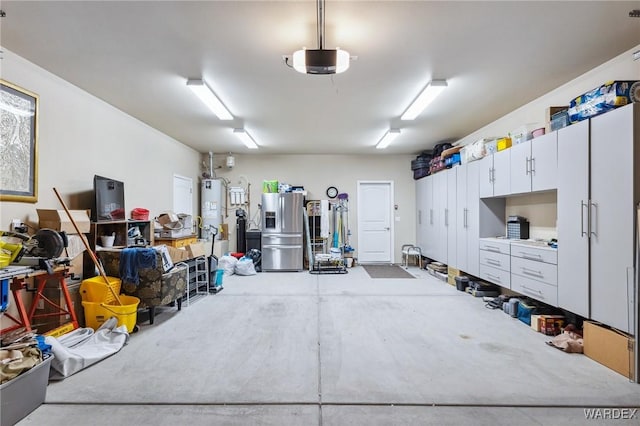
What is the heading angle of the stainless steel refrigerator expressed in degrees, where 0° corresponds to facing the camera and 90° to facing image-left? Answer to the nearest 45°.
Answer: approximately 0°

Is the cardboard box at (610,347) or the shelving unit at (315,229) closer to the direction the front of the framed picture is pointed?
the cardboard box

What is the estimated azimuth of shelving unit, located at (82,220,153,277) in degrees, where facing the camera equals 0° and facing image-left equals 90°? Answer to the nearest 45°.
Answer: approximately 315°

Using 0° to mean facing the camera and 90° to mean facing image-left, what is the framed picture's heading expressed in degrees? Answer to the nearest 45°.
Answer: approximately 315°

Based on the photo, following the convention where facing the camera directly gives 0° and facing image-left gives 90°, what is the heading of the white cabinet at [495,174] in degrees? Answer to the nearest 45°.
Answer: approximately 45°

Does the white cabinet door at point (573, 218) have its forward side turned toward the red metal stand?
yes

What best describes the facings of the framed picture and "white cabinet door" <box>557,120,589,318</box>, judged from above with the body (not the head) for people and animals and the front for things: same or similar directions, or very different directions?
very different directions
